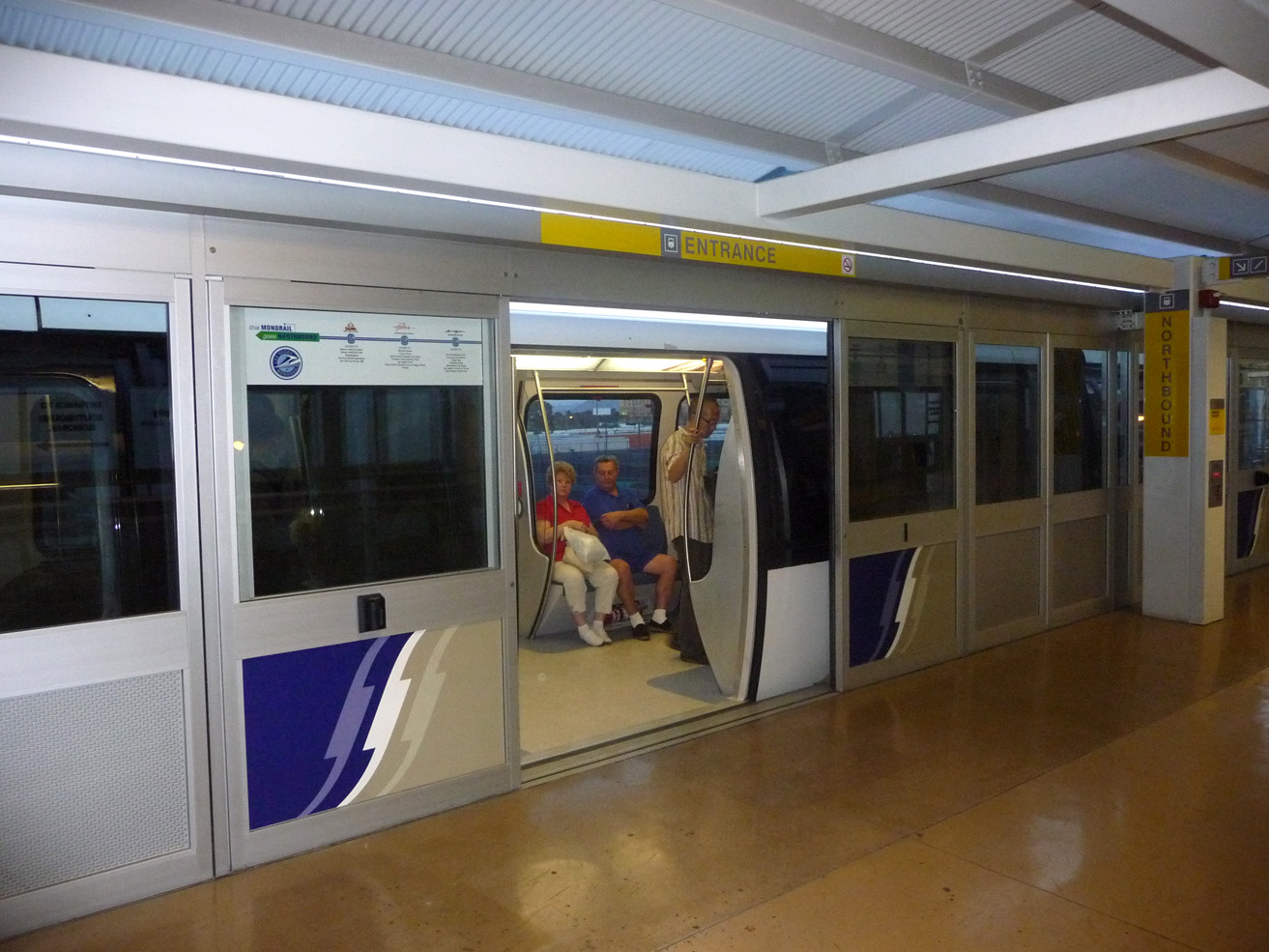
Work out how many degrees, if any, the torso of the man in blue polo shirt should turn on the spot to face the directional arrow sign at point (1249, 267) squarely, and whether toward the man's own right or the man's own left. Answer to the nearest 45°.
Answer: approximately 45° to the man's own left

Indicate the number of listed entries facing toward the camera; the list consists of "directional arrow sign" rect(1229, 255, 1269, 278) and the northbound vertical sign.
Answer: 2

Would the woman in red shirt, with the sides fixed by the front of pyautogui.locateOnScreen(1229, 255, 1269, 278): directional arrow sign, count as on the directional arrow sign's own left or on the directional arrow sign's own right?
on the directional arrow sign's own right

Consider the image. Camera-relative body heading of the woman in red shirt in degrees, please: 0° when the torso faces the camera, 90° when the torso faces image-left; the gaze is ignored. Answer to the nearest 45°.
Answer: approximately 315°

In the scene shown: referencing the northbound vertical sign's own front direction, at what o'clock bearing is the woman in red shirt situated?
The woman in red shirt is roughly at 2 o'clock from the northbound vertical sign.

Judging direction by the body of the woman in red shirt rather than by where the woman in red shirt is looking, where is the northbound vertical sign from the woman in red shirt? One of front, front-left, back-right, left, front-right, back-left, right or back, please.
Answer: front-left

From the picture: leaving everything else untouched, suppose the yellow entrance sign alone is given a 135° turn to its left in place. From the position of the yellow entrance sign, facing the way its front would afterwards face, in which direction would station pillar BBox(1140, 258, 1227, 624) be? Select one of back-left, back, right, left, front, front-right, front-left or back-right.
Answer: front-right

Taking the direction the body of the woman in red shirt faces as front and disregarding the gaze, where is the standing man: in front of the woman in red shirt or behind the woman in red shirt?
in front

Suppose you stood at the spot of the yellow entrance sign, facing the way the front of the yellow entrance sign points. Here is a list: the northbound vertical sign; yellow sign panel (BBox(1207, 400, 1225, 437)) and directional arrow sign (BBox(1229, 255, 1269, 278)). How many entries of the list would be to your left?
3

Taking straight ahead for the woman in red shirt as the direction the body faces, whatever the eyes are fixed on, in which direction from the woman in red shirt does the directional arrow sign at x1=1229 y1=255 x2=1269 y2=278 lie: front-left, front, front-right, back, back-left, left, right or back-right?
front-left

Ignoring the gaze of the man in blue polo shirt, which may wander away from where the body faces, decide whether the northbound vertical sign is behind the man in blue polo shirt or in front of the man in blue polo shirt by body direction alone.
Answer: in front
